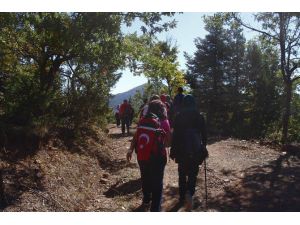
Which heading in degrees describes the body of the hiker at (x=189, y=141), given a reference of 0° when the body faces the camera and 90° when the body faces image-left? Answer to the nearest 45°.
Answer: approximately 180°

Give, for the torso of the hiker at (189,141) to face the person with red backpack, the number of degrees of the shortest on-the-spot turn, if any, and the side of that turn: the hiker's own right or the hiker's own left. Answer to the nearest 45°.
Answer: approximately 135° to the hiker's own left

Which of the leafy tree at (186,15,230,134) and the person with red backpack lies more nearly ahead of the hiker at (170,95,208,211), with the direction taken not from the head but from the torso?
the leafy tree

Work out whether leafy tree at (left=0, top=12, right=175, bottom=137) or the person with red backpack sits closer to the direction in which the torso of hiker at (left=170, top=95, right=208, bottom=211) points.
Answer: the leafy tree

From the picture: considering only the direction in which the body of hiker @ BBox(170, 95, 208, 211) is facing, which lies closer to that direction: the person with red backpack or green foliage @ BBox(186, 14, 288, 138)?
the green foliage

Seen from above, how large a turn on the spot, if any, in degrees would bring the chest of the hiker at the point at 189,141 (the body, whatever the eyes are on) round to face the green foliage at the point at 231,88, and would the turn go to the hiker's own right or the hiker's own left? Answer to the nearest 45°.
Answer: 0° — they already face it

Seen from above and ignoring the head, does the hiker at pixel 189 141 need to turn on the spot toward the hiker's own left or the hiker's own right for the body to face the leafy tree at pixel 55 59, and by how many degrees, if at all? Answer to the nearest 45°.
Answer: approximately 45° to the hiker's own left

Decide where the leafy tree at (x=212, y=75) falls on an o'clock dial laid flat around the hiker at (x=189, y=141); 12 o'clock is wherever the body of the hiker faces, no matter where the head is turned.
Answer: The leafy tree is roughly at 12 o'clock from the hiker.
